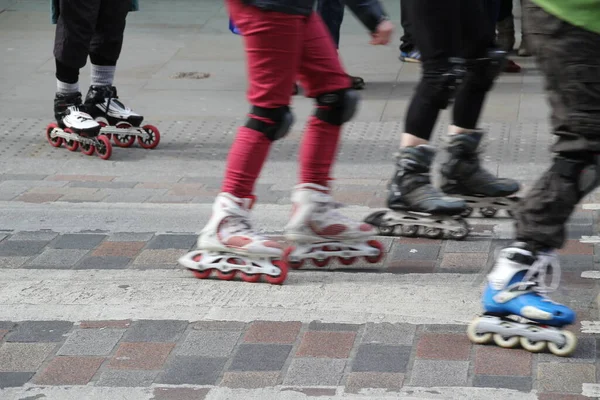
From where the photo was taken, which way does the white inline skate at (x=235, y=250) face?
to the viewer's right

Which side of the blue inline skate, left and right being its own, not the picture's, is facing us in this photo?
right

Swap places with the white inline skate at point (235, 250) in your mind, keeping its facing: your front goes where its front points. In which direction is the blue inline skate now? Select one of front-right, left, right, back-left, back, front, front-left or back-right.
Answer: front-right

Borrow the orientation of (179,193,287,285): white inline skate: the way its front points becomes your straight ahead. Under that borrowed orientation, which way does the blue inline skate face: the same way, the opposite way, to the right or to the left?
the same way

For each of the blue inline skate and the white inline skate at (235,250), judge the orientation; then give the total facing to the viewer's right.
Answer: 2

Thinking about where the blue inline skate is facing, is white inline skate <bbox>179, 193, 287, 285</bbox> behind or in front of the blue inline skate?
behind
